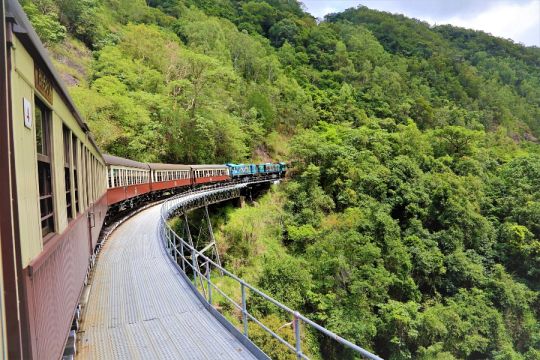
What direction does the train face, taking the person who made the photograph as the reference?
facing away from the viewer and to the right of the viewer
